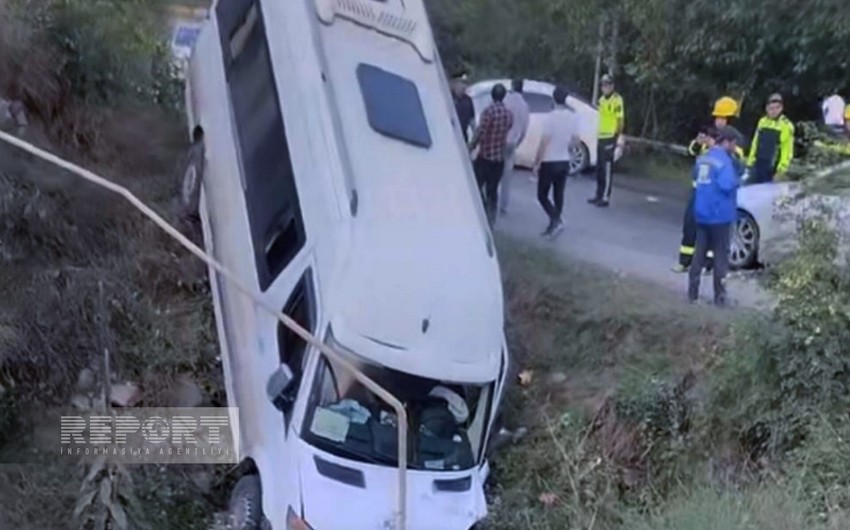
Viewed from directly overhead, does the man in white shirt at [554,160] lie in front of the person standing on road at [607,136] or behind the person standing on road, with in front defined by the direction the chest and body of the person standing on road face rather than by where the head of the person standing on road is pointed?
in front

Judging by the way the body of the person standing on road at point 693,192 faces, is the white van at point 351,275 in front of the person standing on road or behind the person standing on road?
in front

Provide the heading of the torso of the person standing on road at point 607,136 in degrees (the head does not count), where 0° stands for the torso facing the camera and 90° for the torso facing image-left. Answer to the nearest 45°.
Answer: approximately 45°

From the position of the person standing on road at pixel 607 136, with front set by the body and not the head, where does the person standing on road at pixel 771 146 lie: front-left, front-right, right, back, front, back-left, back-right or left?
left

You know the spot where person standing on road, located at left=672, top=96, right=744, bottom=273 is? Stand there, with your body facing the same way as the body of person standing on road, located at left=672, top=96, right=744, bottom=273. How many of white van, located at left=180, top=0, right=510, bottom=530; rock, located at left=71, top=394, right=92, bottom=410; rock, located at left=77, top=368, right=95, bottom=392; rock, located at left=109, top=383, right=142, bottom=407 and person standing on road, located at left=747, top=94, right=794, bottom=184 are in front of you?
4

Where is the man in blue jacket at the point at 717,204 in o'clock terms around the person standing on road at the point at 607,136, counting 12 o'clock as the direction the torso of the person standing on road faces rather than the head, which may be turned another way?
The man in blue jacket is roughly at 10 o'clock from the person standing on road.

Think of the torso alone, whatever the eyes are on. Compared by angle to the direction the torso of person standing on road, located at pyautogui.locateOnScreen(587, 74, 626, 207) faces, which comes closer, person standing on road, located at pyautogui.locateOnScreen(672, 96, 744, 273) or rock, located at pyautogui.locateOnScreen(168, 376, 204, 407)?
the rock

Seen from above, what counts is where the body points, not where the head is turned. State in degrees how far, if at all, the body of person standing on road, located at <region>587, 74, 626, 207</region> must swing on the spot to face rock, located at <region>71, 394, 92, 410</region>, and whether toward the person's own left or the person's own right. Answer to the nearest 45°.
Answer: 0° — they already face it

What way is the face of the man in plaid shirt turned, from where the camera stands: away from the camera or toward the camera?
away from the camera
